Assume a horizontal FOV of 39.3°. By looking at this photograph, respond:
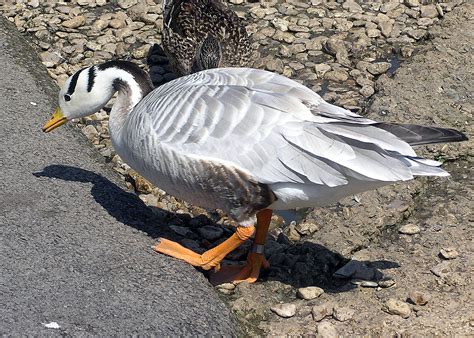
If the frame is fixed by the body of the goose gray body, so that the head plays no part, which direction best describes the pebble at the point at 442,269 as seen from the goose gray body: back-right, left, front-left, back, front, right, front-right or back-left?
back

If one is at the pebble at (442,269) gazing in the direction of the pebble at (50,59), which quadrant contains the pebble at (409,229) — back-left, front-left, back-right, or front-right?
front-right

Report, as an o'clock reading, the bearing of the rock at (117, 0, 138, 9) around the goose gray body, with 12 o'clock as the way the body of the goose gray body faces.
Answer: The rock is roughly at 2 o'clock from the goose gray body.

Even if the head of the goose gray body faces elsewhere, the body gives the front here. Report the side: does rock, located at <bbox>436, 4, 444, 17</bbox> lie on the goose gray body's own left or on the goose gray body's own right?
on the goose gray body's own right

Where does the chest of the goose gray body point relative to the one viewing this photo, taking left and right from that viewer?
facing to the left of the viewer

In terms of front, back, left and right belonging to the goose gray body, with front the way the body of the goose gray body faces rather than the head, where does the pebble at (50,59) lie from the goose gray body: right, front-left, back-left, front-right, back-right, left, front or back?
front-right

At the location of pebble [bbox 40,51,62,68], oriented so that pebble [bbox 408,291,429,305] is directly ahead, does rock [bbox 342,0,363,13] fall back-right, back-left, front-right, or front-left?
front-left

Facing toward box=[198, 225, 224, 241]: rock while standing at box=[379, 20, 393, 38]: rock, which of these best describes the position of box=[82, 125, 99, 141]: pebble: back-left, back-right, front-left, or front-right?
front-right

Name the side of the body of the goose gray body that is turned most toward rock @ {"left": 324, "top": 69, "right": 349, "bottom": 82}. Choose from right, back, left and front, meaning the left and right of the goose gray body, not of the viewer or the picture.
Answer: right

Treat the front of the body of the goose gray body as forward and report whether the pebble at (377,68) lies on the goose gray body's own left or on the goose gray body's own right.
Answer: on the goose gray body's own right

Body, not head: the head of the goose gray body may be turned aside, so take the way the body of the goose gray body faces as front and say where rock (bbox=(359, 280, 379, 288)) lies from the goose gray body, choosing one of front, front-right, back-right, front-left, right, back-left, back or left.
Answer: back

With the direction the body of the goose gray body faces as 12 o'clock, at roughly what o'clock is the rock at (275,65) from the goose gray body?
The rock is roughly at 3 o'clock from the goose gray body.

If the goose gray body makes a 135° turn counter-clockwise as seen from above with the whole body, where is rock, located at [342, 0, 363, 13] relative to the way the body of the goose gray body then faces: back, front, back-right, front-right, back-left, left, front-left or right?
back-left

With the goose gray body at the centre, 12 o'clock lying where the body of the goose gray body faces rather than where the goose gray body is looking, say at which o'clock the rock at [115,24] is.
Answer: The rock is roughly at 2 o'clock from the goose gray body.

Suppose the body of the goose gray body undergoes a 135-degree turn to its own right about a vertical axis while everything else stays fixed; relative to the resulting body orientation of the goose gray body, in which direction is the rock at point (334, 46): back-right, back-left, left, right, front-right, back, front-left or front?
front-left

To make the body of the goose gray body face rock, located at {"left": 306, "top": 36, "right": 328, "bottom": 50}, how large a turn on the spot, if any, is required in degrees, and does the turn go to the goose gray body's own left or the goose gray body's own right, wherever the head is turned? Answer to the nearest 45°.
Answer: approximately 90° to the goose gray body's own right
